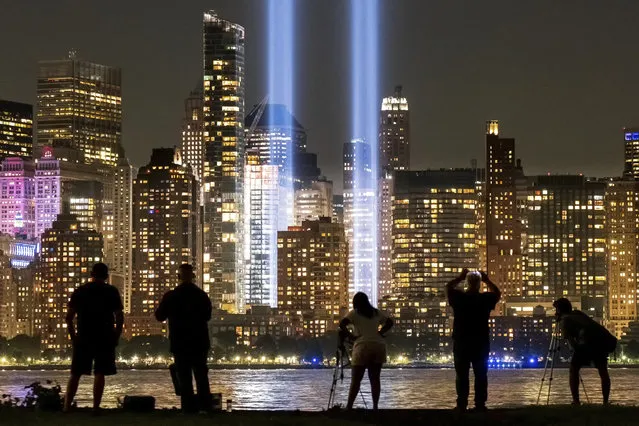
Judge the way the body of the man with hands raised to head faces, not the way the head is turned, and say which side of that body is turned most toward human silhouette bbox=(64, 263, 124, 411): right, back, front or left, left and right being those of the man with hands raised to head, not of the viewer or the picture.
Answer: left

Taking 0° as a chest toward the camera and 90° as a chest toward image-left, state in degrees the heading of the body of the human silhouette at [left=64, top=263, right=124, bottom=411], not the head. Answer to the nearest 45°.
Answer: approximately 180°

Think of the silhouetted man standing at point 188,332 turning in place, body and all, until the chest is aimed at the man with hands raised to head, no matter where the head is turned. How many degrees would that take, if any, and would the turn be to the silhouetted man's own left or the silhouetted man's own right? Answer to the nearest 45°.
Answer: approximately 90° to the silhouetted man's own right

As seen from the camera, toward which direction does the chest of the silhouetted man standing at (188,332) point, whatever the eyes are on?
away from the camera

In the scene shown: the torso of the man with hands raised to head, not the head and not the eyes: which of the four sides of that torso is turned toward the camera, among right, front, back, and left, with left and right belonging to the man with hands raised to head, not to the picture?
back

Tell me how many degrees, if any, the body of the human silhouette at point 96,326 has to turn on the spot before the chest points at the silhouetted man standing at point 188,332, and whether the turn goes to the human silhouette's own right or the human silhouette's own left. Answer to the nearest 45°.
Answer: approximately 90° to the human silhouette's own right

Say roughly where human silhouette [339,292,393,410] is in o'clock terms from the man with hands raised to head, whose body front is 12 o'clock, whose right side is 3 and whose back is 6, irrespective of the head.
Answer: The human silhouette is roughly at 9 o'clock from the man with hands raised to head.

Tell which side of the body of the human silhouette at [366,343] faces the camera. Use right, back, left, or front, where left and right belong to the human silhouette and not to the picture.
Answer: back
